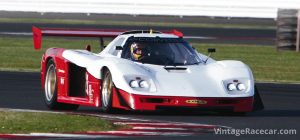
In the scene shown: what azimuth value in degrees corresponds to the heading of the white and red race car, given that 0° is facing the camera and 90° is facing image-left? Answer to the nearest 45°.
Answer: approximately 0°
